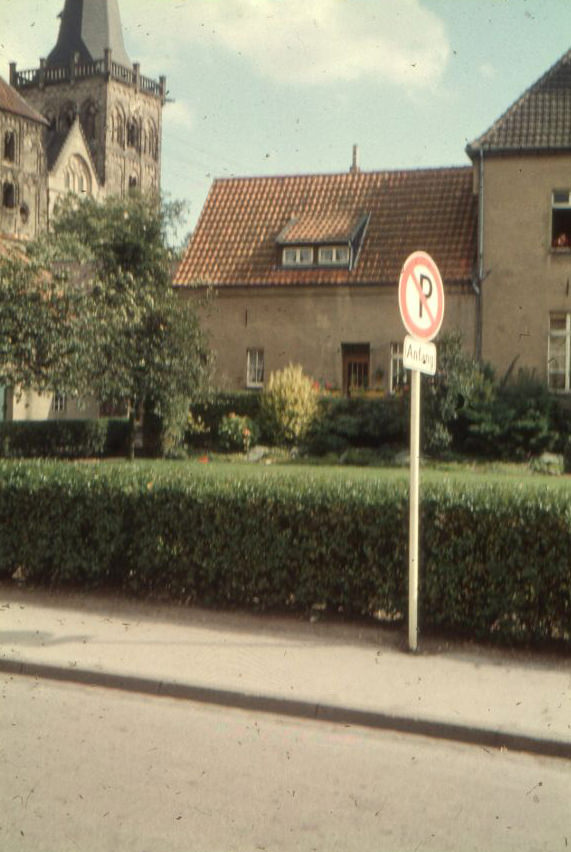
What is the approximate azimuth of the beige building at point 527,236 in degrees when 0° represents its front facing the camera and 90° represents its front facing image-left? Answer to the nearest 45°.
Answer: approximately 0°

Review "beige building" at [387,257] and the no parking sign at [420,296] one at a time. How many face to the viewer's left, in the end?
0

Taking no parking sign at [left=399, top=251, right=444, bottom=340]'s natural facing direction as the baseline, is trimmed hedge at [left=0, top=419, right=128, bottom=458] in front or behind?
behind

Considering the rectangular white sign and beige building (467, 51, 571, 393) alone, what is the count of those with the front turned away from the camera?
0

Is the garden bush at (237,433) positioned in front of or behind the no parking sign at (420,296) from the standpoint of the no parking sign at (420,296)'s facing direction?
behind

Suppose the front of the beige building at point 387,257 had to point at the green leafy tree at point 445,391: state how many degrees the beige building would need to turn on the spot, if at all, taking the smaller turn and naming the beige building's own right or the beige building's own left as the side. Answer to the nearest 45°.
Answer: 0° — it already faces it

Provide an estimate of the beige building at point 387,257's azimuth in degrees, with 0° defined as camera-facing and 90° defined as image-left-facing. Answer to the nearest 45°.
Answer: approximately 0°
